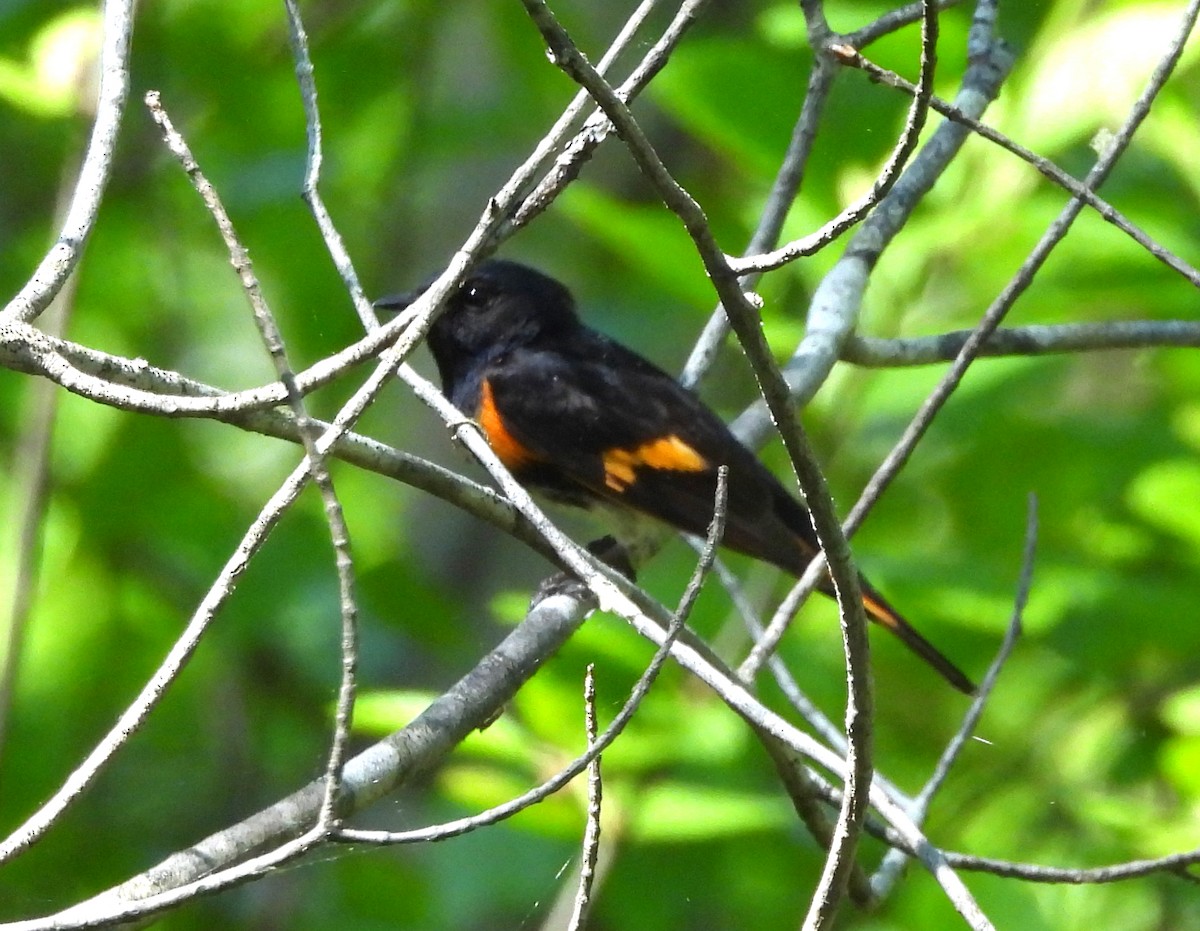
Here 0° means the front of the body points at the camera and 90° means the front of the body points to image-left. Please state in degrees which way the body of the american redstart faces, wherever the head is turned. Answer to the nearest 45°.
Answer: approximately 90°

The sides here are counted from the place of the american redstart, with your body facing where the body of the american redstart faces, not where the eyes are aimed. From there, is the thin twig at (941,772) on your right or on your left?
on your left
